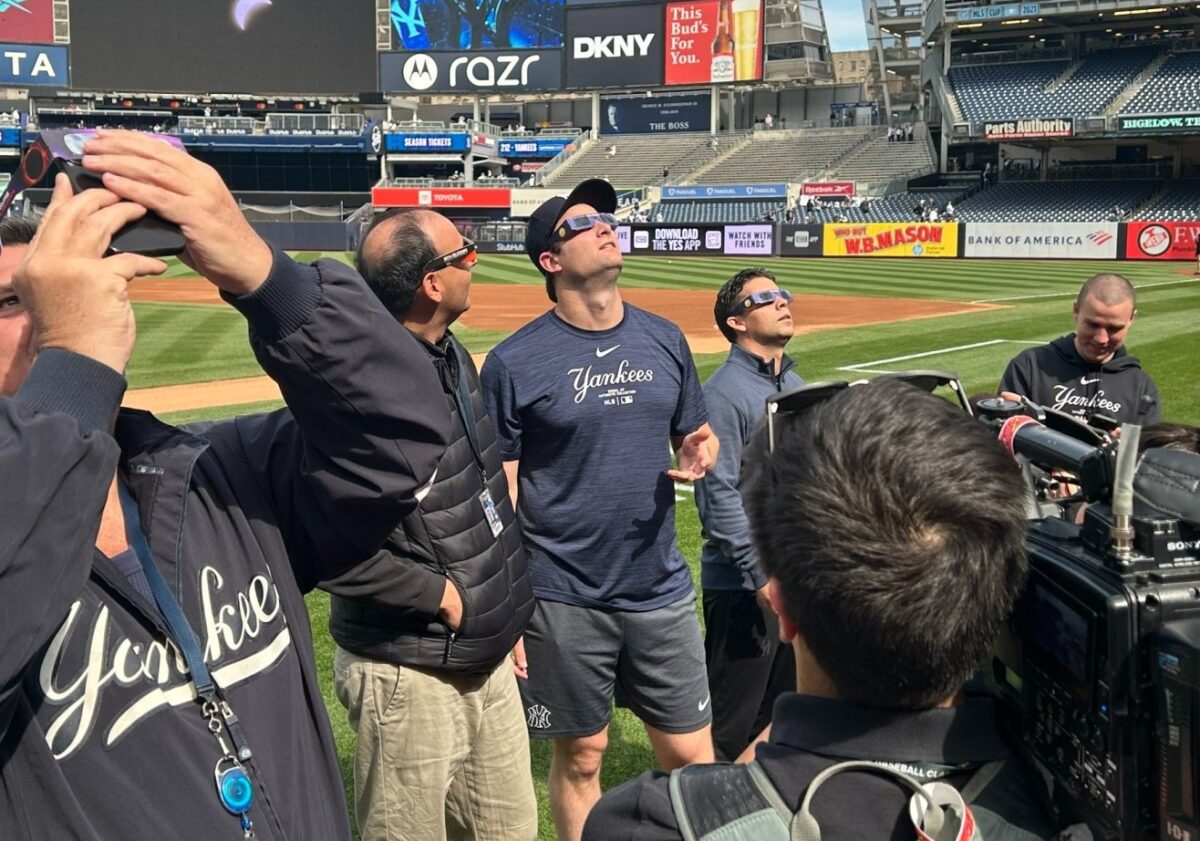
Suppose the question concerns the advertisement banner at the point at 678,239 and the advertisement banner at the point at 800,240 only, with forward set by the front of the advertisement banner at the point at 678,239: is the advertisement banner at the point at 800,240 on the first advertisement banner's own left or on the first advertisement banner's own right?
on the first advertisement banner's own left

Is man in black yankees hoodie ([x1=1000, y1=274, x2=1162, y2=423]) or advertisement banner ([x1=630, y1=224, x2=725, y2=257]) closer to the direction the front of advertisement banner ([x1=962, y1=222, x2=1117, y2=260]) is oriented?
the man in black yankees hoodie

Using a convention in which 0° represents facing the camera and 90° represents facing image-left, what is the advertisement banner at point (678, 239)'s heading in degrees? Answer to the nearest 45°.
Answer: approximately 0°

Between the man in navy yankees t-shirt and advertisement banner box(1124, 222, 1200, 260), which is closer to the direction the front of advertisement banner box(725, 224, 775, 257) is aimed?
the man in navy yankees t-shirt

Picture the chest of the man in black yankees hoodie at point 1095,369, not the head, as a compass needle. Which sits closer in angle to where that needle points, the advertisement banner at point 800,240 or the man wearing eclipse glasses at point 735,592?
the man wearing eclipse glasses

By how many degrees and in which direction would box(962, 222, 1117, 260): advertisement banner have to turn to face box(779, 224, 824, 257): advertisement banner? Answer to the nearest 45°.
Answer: approximately 90° to its right

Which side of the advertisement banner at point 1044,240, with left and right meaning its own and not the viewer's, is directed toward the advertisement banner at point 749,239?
right

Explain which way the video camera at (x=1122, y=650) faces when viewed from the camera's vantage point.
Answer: facing away from the viewer and to the left of the viewer
